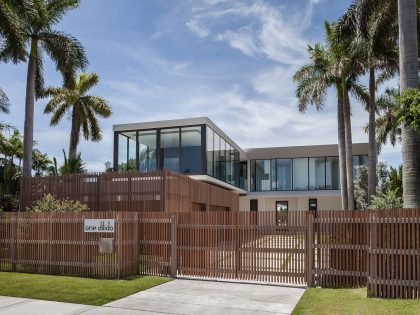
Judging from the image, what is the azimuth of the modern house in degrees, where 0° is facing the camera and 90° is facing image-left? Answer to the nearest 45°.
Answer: approximately 0°

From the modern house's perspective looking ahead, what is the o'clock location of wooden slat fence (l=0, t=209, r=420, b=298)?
The wooden slat fence is roughly at 12 o'clock from the modern house.

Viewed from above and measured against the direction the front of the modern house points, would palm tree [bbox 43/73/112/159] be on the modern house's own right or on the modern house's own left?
on the modern house's own right

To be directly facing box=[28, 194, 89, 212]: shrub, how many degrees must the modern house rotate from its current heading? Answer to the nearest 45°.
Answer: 0° — it already faces it

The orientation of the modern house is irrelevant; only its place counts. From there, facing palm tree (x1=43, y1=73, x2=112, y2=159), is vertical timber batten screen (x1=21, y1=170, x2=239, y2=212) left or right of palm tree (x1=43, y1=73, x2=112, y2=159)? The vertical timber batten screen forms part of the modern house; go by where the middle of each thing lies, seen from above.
left

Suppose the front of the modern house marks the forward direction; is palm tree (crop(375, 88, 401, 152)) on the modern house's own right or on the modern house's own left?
on the modern house's own left
